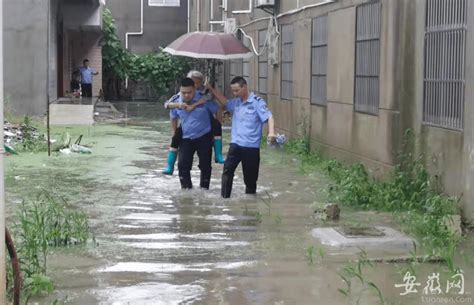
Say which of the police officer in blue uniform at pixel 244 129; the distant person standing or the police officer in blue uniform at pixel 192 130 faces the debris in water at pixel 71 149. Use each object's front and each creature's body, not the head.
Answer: the distant person standing

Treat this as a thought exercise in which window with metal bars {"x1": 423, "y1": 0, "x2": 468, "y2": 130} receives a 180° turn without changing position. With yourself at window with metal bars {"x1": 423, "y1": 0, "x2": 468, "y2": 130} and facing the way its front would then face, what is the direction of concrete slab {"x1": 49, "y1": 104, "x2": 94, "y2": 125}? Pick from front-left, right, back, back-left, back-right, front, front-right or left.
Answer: left

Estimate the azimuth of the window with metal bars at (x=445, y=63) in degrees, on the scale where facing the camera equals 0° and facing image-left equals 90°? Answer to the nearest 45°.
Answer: approximately 45°

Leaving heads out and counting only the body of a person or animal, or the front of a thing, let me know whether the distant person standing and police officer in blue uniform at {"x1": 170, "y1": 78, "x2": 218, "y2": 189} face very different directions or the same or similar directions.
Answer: same or similar directions

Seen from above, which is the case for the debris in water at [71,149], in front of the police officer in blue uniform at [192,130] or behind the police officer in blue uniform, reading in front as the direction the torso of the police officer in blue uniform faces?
behind

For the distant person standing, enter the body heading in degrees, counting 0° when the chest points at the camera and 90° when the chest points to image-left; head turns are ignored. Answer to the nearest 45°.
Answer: approximately 0°

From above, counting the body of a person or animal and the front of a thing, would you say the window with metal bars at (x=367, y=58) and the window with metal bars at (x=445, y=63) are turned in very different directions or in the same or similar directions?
same or similar directions

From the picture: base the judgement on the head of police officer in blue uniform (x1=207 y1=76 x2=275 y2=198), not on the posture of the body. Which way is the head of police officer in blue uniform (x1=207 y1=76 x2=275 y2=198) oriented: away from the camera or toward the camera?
toward the camera

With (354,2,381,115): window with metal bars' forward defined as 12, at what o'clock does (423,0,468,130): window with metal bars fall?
(423,0,468,130): window with metal bars is roughly at 10 o'clock from (354,2,381,115): window with metal bars.

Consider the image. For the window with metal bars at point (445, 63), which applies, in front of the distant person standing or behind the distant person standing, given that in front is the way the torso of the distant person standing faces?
in front

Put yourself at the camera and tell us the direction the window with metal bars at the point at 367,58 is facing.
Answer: facing the viewer and to the left of the viewer

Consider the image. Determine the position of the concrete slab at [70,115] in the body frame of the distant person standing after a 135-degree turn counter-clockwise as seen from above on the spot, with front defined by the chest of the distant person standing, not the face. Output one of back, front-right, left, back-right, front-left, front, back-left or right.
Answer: back-right

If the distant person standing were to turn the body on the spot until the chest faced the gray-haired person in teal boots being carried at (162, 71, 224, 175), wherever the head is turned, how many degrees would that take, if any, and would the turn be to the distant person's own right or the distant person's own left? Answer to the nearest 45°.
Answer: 0° — they already face them

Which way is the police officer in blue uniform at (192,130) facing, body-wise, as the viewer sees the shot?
toward the camera

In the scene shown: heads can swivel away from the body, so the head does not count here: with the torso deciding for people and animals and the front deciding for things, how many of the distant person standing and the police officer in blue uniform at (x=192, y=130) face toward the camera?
2
